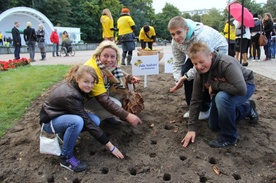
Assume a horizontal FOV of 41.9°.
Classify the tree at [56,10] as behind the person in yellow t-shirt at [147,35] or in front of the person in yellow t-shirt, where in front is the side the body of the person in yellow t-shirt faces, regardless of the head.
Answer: behind

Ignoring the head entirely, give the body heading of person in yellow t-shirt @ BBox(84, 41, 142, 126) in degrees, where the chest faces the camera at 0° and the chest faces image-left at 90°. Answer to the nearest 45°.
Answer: approximately 315°

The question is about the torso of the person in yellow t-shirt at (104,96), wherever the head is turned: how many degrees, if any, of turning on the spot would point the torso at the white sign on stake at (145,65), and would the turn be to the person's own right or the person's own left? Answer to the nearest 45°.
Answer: approximately 135° to the person's own left

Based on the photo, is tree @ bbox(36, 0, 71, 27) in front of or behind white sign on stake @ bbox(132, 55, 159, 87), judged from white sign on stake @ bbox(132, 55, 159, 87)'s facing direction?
behind

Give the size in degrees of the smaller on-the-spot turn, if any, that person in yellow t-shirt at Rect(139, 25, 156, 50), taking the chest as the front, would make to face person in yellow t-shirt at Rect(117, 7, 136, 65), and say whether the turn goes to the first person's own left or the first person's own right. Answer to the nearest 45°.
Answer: approximately 45° to the first person's own right

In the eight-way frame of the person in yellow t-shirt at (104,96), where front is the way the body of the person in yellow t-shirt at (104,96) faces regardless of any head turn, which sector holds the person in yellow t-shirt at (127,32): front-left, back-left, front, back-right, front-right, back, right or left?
back-left

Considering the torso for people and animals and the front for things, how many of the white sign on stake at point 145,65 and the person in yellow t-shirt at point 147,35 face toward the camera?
2

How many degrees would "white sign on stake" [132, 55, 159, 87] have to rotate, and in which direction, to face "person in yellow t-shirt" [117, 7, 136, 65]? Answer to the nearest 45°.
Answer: approximately 180°

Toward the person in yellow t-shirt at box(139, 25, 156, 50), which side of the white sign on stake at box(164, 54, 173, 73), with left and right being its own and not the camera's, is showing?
back

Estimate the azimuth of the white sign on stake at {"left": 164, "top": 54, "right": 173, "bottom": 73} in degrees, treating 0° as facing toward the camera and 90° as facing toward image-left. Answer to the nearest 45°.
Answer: approximately 0°
